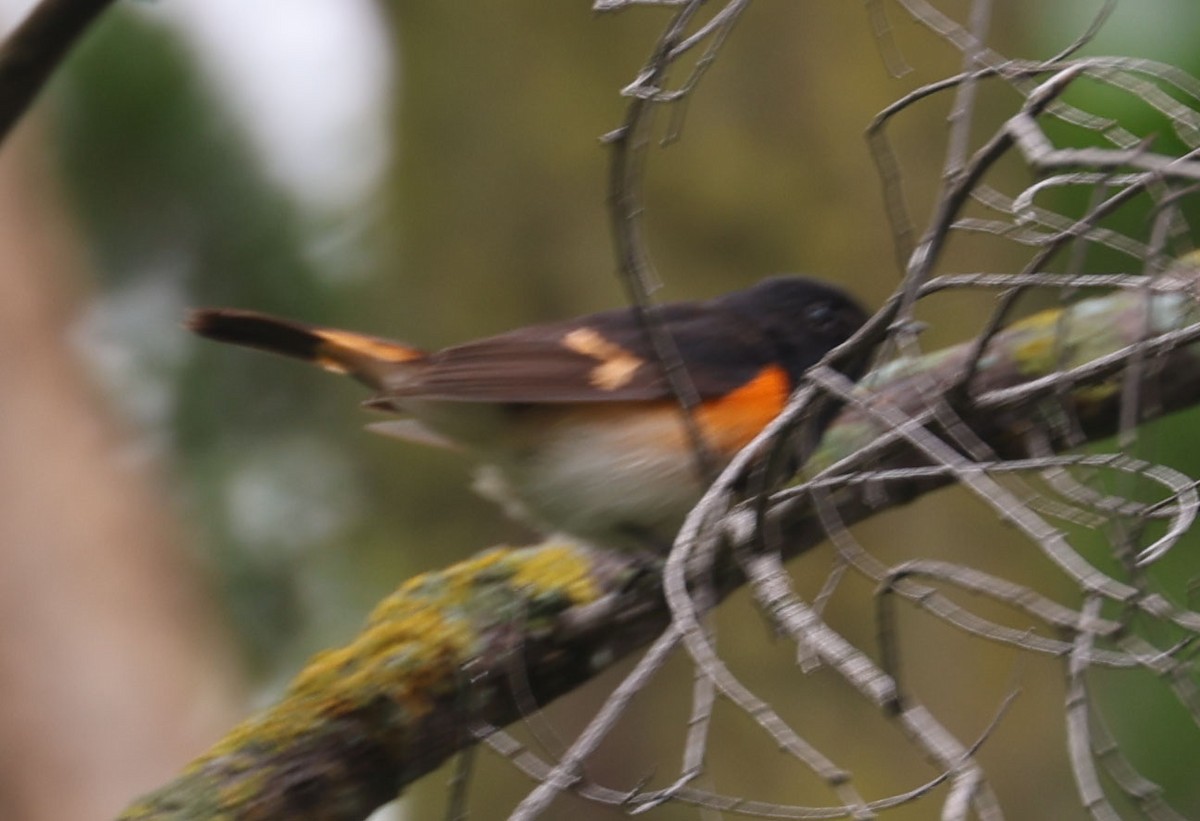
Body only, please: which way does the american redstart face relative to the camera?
to the viewer's right
